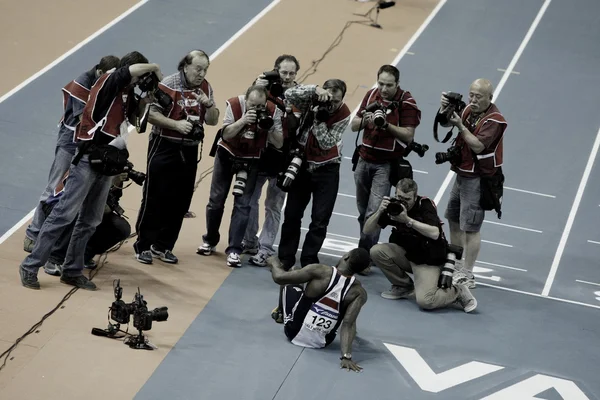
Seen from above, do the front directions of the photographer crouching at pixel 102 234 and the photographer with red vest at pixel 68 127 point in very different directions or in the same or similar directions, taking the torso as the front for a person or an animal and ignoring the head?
same or similar directions

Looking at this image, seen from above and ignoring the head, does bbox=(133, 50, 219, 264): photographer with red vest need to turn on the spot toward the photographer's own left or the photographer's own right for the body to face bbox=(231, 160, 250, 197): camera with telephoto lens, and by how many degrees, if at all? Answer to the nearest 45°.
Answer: approximately 45° to the photographer's own left

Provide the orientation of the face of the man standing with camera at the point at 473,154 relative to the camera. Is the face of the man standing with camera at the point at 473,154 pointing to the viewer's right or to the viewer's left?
to the viewer's left

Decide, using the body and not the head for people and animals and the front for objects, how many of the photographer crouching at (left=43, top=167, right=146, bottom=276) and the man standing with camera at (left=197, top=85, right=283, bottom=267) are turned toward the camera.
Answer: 1

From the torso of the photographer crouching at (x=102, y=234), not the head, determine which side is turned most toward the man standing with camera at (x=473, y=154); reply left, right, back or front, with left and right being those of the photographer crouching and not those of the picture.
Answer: front

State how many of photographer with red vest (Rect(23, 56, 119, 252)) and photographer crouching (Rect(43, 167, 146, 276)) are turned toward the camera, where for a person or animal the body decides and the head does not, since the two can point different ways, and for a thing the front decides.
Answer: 0

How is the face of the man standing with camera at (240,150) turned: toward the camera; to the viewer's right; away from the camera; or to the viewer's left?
toward the camera

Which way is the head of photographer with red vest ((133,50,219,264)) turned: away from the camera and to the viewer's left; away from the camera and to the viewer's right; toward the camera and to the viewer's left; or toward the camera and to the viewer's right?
toward the camera and to the viewer's right

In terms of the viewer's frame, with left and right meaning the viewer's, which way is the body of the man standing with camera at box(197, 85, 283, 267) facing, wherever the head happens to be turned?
facing the viewer

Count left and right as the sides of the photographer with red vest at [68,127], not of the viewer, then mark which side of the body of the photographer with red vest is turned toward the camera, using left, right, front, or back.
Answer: right

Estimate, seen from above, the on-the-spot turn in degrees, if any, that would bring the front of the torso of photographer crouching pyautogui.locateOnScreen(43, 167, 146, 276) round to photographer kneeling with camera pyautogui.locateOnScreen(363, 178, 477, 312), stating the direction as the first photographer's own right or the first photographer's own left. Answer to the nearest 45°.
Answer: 0° — they already face them

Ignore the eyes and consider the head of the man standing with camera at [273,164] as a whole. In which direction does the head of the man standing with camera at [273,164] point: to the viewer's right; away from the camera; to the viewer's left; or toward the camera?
toward the camera

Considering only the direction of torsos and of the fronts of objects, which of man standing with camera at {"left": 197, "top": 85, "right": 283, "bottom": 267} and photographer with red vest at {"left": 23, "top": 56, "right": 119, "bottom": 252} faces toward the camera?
the man standing with camera

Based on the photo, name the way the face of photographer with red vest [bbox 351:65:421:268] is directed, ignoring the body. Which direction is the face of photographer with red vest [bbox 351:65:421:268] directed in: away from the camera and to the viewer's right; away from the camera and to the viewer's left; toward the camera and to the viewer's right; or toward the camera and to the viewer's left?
toward the camera and to the viewer's left

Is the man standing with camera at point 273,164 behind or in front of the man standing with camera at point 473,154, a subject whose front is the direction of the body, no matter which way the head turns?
in front

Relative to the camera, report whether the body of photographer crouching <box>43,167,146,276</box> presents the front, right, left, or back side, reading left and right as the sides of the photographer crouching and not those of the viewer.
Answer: right

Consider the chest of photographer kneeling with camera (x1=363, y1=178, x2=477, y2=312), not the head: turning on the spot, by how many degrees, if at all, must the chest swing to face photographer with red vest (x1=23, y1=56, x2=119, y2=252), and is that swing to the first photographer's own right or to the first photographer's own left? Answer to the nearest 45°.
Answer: approximately 45° to the first photographer's own right

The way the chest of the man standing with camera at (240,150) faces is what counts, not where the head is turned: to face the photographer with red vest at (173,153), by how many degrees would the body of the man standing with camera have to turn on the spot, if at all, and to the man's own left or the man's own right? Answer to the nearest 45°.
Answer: approximately 90° to the man's own right

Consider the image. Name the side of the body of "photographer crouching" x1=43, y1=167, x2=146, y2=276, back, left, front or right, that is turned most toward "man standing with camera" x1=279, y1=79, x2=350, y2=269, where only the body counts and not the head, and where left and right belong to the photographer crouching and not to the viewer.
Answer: front

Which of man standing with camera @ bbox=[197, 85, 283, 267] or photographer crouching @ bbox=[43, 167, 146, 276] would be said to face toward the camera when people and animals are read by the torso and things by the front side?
the man standing with camera
